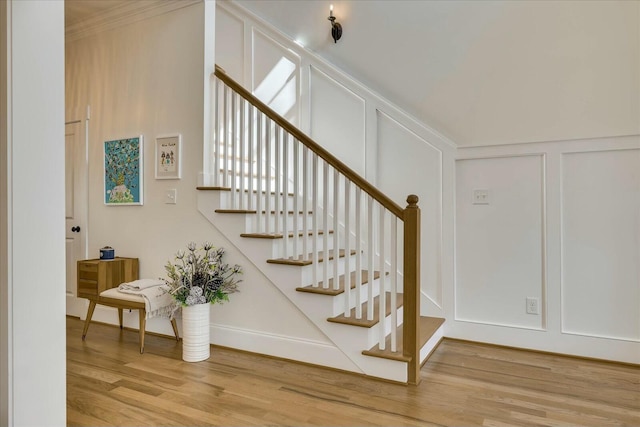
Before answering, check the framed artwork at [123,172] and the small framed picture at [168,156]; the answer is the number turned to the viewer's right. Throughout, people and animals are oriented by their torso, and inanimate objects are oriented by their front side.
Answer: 0

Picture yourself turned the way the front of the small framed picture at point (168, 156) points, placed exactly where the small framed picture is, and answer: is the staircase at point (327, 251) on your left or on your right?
on your left

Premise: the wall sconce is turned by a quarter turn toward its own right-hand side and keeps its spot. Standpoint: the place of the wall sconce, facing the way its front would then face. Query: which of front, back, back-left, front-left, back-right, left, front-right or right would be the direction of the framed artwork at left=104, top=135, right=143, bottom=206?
front-left

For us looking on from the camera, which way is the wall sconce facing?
facing the viewer and to the left of the viewer

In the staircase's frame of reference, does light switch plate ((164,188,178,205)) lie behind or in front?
behind

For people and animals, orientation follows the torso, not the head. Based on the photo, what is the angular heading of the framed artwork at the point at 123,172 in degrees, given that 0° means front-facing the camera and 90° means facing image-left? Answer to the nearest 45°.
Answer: approximately 45°

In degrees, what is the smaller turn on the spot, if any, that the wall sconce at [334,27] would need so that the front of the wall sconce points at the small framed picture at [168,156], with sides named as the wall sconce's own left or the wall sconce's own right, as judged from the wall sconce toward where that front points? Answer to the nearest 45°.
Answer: approximately 45° to the wall sconce's own right
